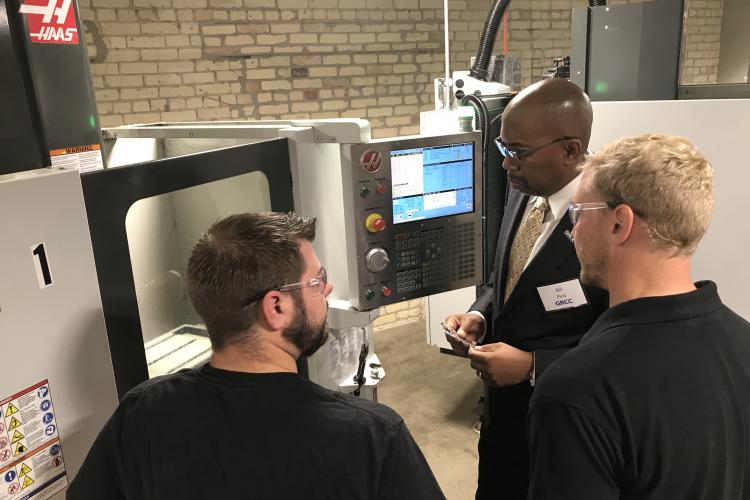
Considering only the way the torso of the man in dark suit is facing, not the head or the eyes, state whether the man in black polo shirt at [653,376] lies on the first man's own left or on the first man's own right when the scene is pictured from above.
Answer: on the first man's own left

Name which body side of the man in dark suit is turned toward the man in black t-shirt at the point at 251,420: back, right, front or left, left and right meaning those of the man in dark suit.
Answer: front

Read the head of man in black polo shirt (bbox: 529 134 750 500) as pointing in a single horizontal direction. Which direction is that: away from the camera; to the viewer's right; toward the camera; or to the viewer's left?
to the viewer's left

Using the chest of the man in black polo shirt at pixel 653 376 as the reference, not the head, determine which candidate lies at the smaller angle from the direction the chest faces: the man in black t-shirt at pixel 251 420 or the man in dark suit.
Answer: the man in dark suit

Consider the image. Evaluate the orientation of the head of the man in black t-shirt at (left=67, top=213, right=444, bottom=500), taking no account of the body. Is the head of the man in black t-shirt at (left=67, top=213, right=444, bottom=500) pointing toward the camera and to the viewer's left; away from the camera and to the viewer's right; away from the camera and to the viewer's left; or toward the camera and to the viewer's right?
away from the camera and to the viewer's right

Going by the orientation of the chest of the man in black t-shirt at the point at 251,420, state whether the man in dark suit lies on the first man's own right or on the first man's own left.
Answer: on the first man's own right

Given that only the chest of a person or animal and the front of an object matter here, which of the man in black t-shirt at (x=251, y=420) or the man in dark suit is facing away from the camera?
the man in black t-shirt

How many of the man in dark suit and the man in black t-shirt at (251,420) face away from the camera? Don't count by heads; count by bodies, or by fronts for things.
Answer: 1

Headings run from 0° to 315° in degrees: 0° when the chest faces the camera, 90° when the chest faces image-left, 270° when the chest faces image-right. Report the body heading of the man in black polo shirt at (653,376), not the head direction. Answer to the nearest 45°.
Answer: approximately 135°

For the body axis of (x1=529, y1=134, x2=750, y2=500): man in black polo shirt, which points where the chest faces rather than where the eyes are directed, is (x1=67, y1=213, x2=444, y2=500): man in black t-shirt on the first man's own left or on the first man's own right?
on the first man's own left

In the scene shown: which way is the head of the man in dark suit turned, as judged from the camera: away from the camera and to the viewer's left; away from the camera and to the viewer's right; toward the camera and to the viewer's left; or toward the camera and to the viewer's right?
toward the camera and to the viewer's left

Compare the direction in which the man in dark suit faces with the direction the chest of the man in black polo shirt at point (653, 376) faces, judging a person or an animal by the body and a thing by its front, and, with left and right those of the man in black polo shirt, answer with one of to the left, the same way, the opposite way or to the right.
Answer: to the left

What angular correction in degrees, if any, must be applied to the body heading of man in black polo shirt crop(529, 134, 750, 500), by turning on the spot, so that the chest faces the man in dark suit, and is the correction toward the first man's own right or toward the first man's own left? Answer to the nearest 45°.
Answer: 0° — they already face them

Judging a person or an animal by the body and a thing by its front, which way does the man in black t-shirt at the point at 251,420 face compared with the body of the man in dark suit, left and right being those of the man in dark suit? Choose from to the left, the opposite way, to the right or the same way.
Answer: to the right

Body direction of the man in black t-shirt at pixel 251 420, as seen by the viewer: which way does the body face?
away from the camera
